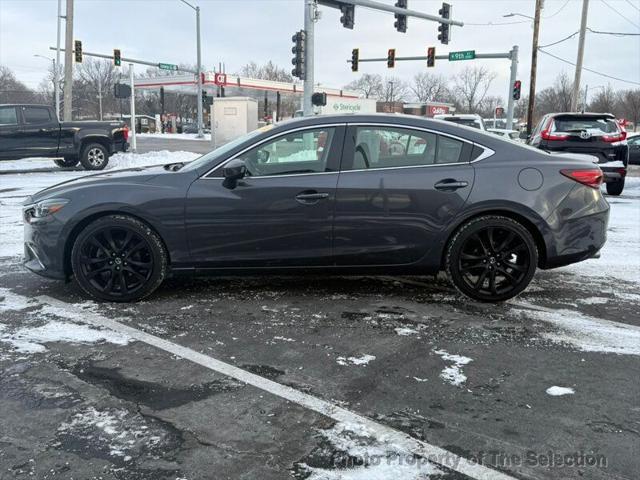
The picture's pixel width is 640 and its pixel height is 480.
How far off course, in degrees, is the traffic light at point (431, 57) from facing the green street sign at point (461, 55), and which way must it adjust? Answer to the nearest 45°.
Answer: approximately 90° to its left

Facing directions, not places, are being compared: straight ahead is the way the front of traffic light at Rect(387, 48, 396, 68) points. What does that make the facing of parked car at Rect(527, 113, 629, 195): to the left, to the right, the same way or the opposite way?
the opposite way

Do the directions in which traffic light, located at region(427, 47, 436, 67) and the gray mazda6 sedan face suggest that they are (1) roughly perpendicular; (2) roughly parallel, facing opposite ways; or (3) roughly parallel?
roughly perpendicular

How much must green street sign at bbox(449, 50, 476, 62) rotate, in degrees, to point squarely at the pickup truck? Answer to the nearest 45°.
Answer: approximately 45° to its right

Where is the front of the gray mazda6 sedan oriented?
to the viewer's left

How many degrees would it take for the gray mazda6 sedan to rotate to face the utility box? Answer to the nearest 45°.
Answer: approximately 90° to its right

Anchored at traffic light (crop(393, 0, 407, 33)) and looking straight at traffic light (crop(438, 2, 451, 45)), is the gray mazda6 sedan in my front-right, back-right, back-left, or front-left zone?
back-right

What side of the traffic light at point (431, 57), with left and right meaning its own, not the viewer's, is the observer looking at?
front

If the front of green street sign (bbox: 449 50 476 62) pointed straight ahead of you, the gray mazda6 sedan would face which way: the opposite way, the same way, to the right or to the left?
to the right

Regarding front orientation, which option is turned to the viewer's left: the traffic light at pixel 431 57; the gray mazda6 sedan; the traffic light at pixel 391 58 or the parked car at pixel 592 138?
the gray mazda6 sedan

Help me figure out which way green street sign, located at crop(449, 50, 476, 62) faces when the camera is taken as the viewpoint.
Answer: facing the viewer

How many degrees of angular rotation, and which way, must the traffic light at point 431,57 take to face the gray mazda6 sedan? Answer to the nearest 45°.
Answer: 0° — it already faces it

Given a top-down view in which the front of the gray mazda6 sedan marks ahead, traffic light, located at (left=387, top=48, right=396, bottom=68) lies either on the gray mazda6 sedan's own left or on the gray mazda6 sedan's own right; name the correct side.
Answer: on the gray mazda6 sedan's own right

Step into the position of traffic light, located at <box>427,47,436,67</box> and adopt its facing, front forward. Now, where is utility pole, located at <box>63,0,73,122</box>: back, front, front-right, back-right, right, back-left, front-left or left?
front-right

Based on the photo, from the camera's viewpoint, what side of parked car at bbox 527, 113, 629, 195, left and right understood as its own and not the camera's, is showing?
back
